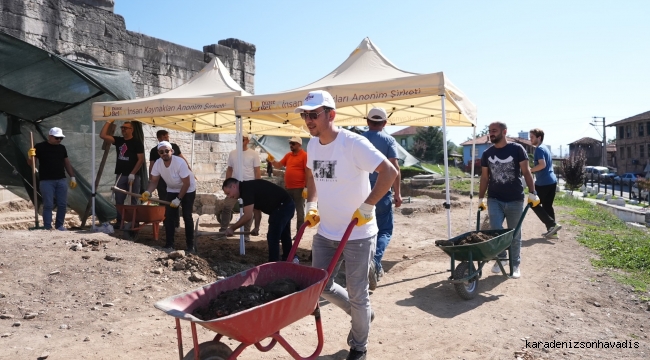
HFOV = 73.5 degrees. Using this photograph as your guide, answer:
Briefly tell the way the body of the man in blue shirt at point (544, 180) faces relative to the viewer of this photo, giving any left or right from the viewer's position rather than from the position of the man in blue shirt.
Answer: facing to the left of the viewer

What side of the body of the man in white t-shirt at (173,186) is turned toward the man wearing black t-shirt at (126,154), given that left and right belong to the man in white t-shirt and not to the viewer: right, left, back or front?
right

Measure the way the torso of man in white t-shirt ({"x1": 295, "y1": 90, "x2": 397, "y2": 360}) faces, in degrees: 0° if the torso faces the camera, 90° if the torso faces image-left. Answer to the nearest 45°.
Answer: approximately 45°

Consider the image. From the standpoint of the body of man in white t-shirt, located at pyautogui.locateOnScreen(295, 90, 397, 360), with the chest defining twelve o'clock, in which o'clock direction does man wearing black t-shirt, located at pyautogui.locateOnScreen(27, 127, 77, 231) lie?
The man wearing black t-shirt is roughly at 3 o'clock from the man in white t-shirt.

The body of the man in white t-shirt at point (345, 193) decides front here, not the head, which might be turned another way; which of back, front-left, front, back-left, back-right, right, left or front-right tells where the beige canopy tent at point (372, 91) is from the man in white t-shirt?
back-right

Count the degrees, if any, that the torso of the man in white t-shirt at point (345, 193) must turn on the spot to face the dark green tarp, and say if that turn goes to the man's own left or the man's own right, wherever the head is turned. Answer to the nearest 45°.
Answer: approximately 90° to the man's own right

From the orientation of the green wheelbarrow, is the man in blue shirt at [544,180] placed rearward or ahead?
rearward
